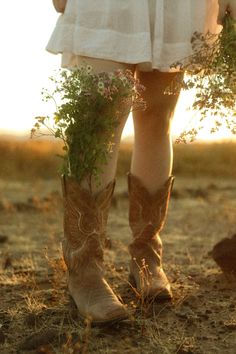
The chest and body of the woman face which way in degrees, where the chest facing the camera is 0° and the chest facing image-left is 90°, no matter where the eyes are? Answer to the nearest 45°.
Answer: approximately 315°
